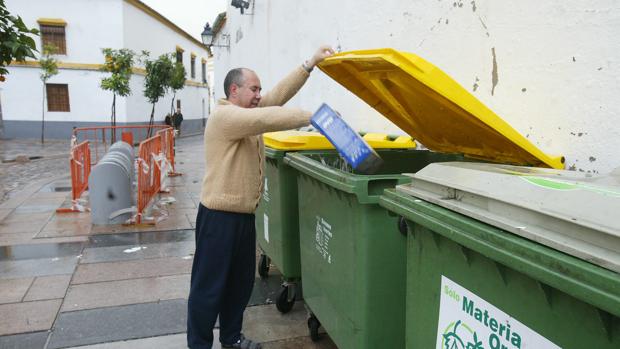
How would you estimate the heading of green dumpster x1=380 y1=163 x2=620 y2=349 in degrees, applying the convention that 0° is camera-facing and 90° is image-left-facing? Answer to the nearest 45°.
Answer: approximately 45°

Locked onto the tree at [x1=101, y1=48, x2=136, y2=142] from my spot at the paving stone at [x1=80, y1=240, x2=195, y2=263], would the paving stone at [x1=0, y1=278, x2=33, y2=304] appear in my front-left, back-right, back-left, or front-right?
back-left

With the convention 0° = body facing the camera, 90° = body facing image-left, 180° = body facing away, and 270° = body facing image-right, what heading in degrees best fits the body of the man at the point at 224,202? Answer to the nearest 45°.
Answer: approximately 270°

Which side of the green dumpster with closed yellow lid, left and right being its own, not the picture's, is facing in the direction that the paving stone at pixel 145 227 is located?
right

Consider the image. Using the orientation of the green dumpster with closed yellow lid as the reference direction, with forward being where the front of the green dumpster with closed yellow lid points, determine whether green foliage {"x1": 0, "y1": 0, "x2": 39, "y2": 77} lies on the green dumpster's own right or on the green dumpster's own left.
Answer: on the green dumpster's own right

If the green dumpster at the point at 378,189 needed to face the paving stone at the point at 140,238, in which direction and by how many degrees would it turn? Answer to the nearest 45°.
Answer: approximately 90° to its right

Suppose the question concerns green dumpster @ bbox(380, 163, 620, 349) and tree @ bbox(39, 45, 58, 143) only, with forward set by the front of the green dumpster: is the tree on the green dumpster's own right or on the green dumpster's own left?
on the green dumpster's own right

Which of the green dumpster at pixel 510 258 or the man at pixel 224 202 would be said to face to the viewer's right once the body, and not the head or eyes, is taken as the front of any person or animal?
the man
